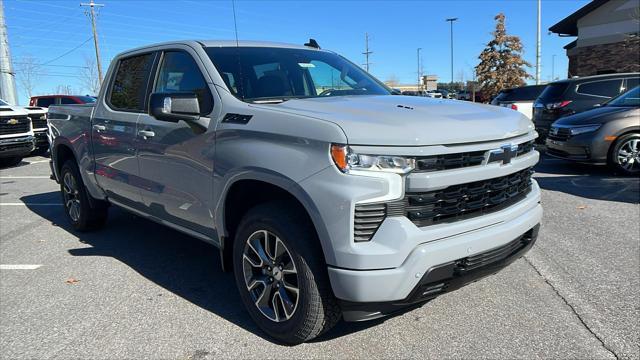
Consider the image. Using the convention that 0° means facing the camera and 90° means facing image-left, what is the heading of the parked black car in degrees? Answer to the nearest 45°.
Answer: approximately 225°

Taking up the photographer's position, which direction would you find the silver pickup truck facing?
facing the viewer and to the right of the viewer

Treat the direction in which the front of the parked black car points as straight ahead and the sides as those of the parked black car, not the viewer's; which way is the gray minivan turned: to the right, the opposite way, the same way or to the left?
the opposite way

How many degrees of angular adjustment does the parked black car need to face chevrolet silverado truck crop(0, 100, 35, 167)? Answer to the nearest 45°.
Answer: approximately 135° to its left

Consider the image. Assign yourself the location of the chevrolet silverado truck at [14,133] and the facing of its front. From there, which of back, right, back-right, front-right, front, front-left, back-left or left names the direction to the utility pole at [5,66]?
back-left

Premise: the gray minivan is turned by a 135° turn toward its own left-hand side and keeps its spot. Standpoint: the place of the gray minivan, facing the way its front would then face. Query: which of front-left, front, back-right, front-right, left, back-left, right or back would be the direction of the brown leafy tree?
left

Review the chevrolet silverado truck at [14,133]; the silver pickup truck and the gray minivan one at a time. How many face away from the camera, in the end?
0

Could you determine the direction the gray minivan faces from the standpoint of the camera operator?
facing the viewer and to the left of the viewer

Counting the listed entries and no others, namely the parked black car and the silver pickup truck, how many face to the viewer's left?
0

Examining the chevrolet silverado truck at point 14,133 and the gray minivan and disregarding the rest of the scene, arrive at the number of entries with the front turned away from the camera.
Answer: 0

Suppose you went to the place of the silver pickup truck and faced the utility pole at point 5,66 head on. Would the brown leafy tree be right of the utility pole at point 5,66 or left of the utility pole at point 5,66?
right
